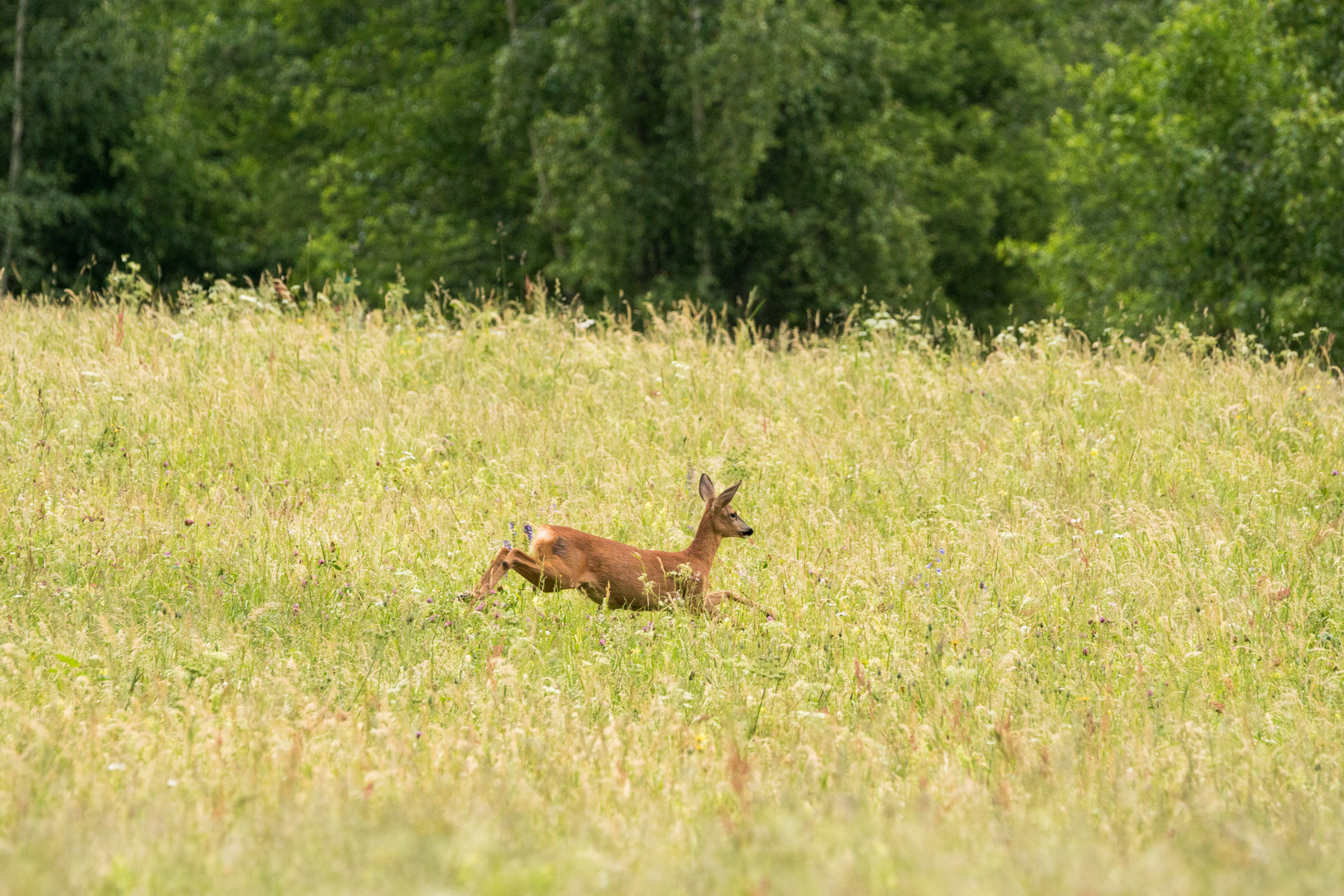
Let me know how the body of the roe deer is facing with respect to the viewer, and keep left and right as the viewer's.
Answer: facing to the right of the viewer
